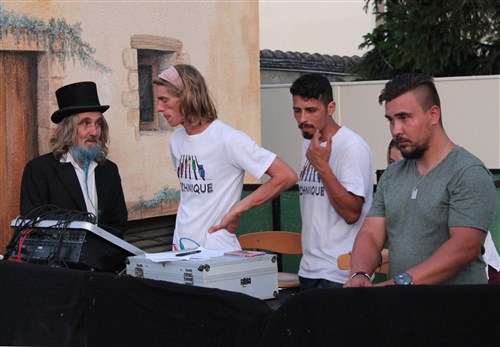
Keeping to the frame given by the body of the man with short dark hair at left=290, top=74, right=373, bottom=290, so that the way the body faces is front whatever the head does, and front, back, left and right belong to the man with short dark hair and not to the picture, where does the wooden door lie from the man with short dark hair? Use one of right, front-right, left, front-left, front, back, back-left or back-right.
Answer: right

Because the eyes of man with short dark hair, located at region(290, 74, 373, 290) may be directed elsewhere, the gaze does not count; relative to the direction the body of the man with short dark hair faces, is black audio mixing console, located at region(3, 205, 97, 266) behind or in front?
in front

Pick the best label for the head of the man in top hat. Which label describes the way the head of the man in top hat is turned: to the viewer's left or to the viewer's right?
to the viewer's right

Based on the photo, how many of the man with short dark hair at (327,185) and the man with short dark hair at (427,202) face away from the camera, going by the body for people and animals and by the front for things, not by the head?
0

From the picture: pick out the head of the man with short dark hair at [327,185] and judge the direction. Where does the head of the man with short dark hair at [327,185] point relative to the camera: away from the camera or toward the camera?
toward the camera

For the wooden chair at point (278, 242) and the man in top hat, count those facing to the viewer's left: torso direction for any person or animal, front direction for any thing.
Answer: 0

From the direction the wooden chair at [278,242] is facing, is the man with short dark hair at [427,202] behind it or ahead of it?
ahead

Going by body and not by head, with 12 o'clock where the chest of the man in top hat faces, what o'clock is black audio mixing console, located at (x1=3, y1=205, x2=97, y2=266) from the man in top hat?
The black audio mixing console is roughly at 2 o'clock from the man in top hat.

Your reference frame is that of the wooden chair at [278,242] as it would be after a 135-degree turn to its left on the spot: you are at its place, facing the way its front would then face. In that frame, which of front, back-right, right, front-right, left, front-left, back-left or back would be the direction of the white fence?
front-left

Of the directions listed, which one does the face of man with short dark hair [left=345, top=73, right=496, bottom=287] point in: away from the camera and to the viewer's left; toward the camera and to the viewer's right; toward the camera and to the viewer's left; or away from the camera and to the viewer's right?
toward the camera and to the viewer's left

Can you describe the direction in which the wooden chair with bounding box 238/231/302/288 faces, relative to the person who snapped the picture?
facing the viewer

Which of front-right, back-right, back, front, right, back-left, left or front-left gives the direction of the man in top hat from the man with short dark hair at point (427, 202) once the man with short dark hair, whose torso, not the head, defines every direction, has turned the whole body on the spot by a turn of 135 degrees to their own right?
front-left

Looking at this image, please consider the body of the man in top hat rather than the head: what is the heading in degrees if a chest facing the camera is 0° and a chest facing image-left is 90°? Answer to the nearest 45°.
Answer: approximately 315°

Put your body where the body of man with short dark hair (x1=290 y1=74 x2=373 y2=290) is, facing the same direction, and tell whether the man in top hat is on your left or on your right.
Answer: on your right

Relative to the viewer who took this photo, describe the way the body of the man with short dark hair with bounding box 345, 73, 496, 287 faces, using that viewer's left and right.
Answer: facing the viewer and to the left of the viewer

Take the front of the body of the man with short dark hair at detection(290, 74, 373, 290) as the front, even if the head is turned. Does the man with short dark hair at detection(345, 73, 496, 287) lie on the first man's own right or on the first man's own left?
on the first man's own left
